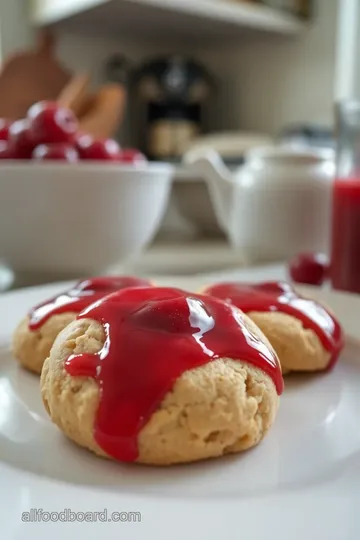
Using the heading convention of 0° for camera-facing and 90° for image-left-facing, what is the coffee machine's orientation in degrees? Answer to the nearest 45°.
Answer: approximately 0°

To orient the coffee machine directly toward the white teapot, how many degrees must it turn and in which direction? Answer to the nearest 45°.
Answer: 0° — it already faces it

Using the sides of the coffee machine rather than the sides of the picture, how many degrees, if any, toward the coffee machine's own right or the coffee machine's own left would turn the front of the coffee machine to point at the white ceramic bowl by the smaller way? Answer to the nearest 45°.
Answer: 0° — it already faces it

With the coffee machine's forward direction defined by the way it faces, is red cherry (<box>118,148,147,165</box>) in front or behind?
in front

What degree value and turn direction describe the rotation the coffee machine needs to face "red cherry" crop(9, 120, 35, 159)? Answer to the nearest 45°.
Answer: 0° — it already faces it

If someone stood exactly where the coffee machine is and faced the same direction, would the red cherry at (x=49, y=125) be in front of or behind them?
in front

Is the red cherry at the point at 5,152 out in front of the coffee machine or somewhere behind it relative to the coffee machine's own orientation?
in front

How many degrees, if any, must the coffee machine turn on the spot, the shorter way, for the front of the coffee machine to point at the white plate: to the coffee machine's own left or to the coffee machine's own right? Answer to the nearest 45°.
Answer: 0° — it already faces it

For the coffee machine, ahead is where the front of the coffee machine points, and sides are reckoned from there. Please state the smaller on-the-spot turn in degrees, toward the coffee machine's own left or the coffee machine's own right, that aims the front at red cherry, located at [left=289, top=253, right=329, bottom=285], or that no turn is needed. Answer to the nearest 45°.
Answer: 0° — it already faces it
